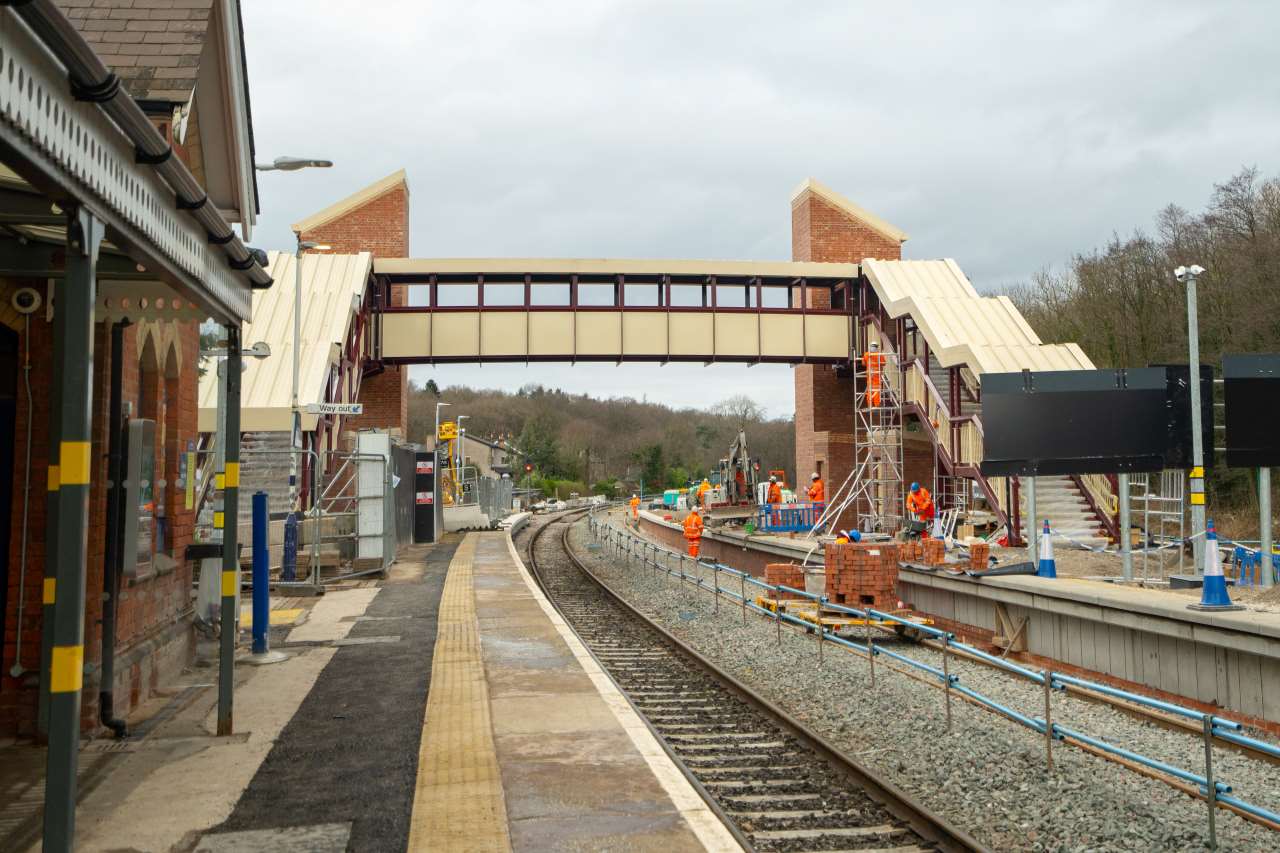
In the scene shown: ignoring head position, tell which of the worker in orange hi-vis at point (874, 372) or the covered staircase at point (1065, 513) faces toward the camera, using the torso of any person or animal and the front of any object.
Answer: the covered staircase

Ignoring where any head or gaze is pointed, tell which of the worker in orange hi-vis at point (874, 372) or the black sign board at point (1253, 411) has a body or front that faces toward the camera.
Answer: the black sign board

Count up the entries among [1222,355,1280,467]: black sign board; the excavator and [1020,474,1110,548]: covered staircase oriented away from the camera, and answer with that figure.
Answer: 0

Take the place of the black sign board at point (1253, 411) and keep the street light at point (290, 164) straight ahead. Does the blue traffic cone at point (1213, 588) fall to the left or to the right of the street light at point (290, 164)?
left

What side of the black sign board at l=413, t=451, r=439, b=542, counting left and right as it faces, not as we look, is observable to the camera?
front

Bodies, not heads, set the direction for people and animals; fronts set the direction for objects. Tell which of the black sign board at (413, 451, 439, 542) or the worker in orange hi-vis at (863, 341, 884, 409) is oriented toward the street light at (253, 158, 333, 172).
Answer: the black sign board

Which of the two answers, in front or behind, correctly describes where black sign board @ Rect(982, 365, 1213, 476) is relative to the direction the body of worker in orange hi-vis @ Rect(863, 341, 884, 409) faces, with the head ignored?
behind

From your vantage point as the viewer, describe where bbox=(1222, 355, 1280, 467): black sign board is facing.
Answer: facing the viewer

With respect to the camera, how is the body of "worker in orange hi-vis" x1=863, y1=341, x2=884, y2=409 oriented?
away from the camera

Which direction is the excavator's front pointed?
toward the camera

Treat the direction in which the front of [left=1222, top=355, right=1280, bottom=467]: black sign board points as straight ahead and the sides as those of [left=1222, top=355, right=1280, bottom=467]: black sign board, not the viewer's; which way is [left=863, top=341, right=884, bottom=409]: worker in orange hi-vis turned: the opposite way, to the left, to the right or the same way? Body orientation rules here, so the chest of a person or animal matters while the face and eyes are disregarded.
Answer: the opposite way

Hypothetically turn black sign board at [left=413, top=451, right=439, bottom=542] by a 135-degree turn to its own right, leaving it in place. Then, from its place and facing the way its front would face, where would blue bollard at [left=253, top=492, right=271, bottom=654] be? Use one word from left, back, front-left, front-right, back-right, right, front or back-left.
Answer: back-left
